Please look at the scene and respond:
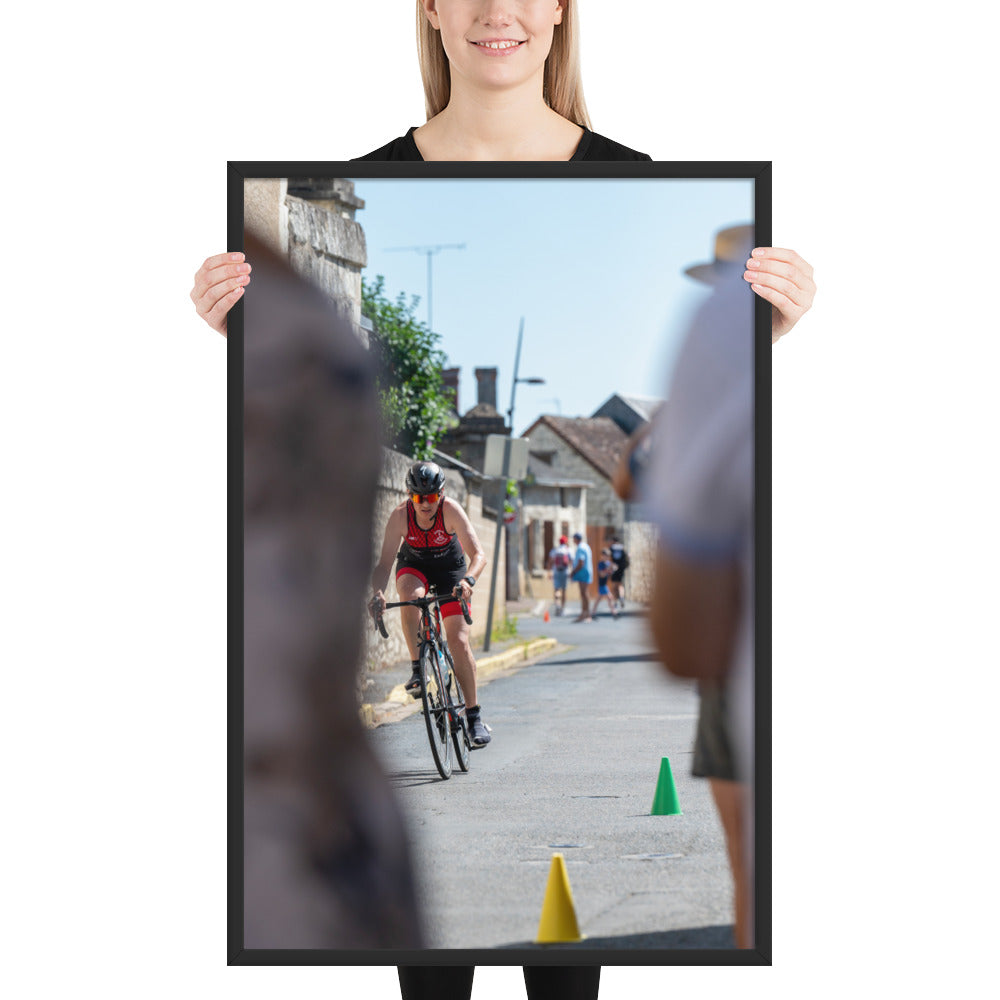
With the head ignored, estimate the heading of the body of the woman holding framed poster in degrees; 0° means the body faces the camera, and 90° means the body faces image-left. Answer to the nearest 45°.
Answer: approximately 0°

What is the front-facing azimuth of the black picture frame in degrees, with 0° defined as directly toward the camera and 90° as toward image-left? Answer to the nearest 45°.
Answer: approximately 0°
